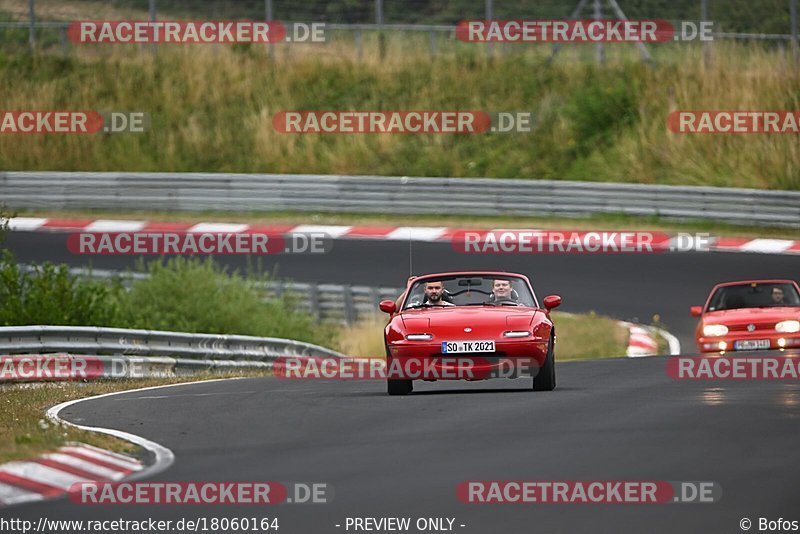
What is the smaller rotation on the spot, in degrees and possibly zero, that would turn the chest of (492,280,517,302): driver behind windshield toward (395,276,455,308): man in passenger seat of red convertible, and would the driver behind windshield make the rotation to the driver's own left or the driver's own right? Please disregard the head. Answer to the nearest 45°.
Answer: approximately 90° to the driver's own right

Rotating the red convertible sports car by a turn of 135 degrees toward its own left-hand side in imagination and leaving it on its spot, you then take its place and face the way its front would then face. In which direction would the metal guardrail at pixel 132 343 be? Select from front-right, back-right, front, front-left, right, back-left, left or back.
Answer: left

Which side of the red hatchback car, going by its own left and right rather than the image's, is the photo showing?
front

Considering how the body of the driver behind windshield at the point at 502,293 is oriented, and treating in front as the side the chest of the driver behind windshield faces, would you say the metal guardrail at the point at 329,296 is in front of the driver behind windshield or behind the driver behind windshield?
behind

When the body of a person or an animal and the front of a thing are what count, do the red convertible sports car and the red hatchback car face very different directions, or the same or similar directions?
same or similar directions

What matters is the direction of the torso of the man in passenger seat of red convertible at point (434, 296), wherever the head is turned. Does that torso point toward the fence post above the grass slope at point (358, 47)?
no

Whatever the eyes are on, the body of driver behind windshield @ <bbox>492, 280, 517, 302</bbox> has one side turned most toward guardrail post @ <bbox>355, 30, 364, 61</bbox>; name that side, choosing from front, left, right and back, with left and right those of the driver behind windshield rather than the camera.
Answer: back

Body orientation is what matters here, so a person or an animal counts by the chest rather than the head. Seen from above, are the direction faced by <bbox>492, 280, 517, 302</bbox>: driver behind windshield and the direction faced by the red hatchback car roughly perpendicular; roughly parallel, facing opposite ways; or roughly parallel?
roughly parallel

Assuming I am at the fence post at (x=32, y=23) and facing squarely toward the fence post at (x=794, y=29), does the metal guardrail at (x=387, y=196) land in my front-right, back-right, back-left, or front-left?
front-right

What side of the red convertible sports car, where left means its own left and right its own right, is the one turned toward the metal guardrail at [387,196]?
back

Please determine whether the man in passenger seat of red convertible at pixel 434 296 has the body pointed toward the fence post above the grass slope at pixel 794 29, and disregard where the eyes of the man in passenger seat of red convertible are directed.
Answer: no

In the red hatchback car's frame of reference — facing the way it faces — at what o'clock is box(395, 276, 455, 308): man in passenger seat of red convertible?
The man in passenger seat of red convertible is roughly at 1 o'clock from the red hatchback car.

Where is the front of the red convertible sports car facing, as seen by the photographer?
facing the viewer

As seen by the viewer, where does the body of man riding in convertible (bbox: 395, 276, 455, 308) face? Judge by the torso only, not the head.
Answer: toward the camera
